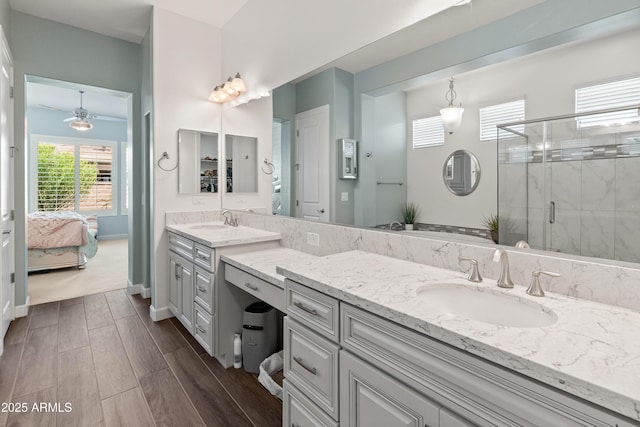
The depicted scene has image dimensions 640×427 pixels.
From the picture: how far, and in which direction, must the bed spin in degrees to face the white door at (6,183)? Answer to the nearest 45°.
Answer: approximately 90° to its right

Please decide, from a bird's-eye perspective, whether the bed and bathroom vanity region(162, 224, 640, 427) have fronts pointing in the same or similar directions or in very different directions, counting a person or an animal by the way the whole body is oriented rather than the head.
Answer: very different directions

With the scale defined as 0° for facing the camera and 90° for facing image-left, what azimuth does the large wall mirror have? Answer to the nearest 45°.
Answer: approximately 45°

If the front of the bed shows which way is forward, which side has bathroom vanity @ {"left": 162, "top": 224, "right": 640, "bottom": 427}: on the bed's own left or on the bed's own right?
on the bed's own right

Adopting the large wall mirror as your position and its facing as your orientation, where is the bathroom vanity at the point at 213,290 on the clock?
The bathroom vanity is roughly at 2 o'clock from the large wall mirror.

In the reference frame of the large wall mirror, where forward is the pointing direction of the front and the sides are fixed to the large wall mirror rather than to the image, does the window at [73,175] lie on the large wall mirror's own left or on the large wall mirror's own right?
on the large wall mirror's own right

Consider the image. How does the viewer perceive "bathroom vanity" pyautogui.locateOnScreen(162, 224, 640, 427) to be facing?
facing the viewer and to the left of the viewer

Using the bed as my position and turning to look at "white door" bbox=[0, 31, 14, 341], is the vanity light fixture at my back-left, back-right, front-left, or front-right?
front-left

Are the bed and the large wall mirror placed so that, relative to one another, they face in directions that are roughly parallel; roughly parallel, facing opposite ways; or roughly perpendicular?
roughly parallel, facing opposite ways

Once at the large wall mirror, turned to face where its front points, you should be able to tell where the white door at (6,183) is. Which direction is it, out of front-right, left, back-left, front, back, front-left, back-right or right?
front-right

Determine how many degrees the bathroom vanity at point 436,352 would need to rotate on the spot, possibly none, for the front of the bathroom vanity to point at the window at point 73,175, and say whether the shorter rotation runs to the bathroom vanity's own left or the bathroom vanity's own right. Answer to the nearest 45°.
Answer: approximately 90° to the bathroom vanity's own right

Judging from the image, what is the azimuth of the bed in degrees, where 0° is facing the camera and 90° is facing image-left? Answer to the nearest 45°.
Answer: approximately 270°
